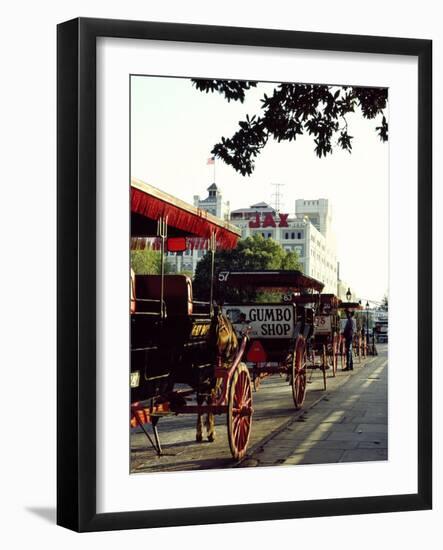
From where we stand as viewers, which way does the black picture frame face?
facing the viewer and to the right of the viewer
